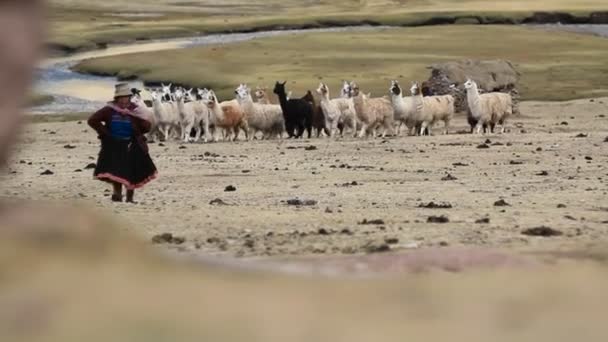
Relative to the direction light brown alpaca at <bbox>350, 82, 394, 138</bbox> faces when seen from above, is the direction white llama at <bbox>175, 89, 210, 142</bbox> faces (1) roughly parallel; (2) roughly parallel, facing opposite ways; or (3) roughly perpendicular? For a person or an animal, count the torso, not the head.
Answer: roughly parallel

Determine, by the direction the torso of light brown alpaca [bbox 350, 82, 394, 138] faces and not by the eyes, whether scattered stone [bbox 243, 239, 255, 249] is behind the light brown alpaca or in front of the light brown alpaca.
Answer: in front

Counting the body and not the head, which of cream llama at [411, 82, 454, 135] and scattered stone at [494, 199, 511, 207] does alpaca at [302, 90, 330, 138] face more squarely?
the scattered stone

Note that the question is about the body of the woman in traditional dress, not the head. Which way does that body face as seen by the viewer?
toward the camera

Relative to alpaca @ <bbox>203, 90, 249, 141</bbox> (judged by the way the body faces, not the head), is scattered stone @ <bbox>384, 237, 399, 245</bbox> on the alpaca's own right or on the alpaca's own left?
on the alpaca's own left

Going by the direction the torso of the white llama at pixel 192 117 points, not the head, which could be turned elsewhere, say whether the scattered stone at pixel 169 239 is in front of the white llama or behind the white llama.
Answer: in front

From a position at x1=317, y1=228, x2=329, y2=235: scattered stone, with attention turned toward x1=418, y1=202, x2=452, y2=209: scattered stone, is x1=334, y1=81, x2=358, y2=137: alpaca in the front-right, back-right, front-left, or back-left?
front-left

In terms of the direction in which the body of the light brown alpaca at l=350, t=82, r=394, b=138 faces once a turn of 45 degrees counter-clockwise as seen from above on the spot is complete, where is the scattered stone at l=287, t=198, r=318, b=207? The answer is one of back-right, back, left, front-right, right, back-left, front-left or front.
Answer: front

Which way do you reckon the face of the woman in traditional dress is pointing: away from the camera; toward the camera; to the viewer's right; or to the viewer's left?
toward the camera

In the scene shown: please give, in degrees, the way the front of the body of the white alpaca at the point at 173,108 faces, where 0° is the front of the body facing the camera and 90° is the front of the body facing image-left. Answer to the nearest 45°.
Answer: approximately 45°

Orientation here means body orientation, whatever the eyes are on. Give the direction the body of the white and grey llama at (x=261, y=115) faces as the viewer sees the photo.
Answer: to the viewer's left

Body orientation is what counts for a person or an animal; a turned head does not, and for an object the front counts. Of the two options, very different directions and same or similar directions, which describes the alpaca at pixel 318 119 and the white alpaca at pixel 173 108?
same or similar directions

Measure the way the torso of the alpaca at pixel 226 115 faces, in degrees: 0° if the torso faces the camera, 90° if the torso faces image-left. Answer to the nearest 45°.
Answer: approximately 45°

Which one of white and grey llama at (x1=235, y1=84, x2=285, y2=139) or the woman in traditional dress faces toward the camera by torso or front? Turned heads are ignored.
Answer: the woman in traditional dress

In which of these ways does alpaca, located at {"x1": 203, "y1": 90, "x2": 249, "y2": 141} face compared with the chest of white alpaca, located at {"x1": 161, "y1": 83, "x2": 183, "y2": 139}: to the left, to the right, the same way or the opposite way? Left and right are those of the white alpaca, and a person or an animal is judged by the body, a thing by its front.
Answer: the same way
